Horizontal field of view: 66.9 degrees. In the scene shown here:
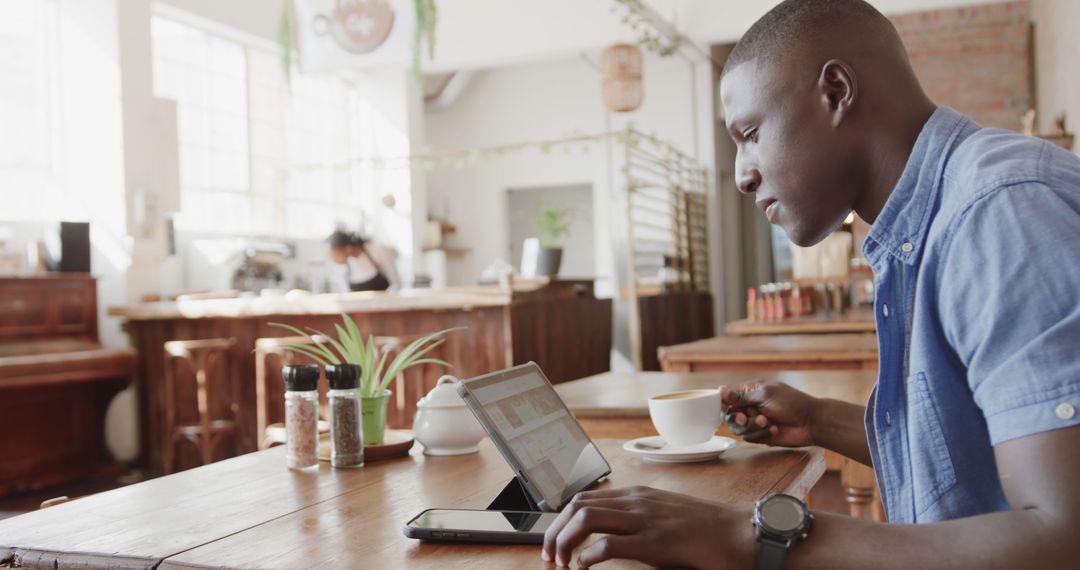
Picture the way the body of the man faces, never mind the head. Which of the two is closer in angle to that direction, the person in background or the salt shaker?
the salt shaker

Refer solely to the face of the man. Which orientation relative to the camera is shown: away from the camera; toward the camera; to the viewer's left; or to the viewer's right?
to the viewer's left

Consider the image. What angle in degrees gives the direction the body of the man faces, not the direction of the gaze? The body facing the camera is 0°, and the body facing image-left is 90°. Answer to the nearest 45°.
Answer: approximately 90°

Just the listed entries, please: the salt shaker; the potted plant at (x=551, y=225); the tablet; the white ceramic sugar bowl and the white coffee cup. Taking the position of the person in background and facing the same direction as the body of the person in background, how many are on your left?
4

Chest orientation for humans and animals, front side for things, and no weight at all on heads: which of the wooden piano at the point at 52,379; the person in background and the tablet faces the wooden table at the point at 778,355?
the wooden piano

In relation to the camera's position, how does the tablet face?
facing the viewer and to the right of the viewer

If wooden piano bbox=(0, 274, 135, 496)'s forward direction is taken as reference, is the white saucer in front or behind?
in front

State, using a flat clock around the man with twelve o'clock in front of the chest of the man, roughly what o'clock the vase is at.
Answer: The vase is roughly at 1 o'clock from the man.

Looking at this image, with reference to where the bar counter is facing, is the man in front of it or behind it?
in front

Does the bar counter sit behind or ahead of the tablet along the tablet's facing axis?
behind

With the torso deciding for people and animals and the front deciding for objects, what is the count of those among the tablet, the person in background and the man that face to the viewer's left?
2

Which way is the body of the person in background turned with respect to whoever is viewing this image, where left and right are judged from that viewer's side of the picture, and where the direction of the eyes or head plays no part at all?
facing to the left of the viewer
